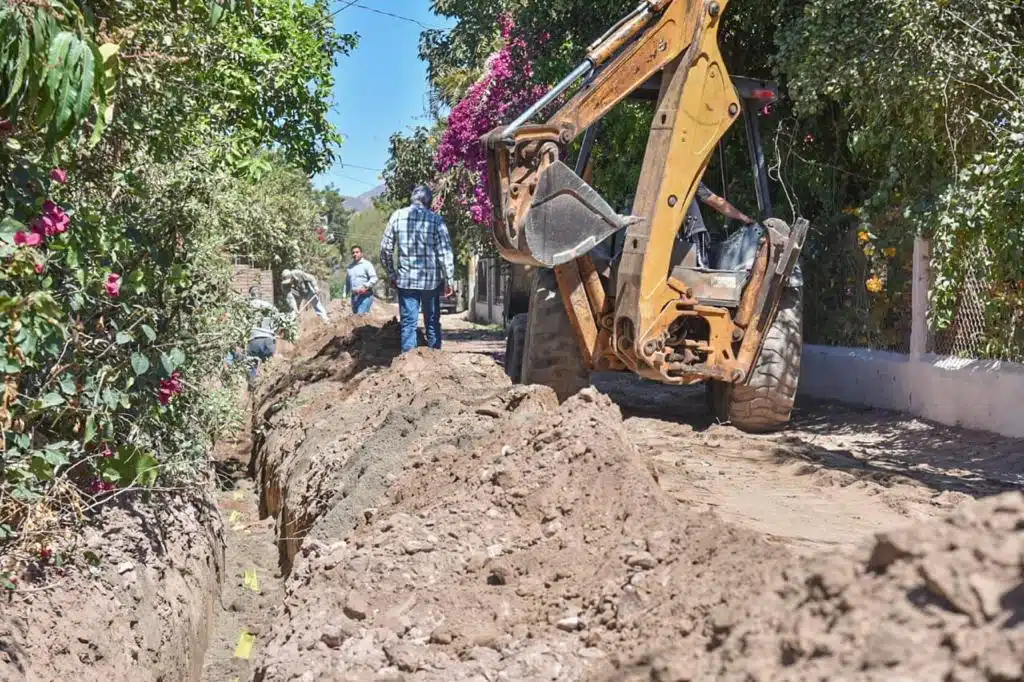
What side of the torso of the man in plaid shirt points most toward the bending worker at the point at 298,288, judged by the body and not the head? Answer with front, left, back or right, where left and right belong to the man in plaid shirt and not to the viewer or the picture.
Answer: front

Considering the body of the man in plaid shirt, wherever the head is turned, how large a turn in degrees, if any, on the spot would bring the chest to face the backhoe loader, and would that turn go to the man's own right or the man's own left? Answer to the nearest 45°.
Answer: approximately 135° to the man's own right

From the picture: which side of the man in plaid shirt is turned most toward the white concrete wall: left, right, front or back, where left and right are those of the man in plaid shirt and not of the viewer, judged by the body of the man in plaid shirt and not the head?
right

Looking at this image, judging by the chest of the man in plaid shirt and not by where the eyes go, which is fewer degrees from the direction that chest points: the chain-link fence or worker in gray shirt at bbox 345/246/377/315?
the worker in gray shirt

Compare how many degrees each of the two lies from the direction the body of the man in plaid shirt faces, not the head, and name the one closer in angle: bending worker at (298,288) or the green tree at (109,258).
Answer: the bending worker

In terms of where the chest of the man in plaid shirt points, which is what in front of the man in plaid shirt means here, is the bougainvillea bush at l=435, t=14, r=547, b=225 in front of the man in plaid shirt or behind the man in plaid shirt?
in front

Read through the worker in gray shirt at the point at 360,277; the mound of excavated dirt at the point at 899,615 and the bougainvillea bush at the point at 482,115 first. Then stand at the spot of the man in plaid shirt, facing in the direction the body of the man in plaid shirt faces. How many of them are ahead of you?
2

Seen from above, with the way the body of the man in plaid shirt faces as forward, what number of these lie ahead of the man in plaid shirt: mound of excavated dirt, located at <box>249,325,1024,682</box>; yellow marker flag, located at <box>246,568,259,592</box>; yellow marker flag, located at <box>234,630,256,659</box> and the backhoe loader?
0

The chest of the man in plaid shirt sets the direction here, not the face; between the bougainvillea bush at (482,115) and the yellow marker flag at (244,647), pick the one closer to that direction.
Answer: the bougainvillea bush

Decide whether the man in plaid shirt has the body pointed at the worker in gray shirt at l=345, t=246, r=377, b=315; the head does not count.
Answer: yes

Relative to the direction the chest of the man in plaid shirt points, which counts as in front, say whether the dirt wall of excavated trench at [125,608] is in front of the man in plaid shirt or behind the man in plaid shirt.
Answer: behind

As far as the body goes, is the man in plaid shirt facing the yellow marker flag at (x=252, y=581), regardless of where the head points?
no

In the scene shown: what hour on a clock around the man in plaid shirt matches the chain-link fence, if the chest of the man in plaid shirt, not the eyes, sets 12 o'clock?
The chain-link fence is roughly at 4 o'clock from the man in plaid shirt.

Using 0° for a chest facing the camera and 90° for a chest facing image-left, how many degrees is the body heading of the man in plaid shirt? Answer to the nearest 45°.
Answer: approximately 180°

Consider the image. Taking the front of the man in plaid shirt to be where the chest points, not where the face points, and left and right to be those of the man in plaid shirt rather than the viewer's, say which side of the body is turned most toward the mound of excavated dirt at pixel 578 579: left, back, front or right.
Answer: back

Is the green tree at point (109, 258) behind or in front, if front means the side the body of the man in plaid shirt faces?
behind
